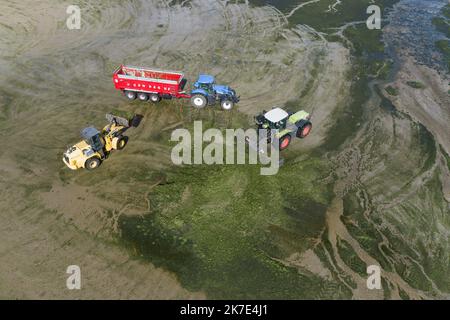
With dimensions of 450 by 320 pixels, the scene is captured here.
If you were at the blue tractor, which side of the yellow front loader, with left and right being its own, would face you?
front

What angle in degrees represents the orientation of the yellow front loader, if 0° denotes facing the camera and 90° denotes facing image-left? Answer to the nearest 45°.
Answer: approximately 225°

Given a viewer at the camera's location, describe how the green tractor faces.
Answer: facing away from the viewer and to the right of the viewer

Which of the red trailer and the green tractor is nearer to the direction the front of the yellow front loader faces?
the red trailer

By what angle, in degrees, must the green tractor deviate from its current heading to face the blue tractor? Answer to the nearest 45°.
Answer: approximately 90° to its left

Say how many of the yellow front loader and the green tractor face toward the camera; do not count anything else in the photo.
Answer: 0

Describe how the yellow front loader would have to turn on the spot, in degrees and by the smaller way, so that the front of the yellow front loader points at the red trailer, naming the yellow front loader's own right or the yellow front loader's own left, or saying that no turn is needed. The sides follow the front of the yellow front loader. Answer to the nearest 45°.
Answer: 0° — it already faces it

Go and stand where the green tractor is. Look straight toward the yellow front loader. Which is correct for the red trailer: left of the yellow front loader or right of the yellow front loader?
right

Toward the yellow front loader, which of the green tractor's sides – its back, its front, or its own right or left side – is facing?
back
